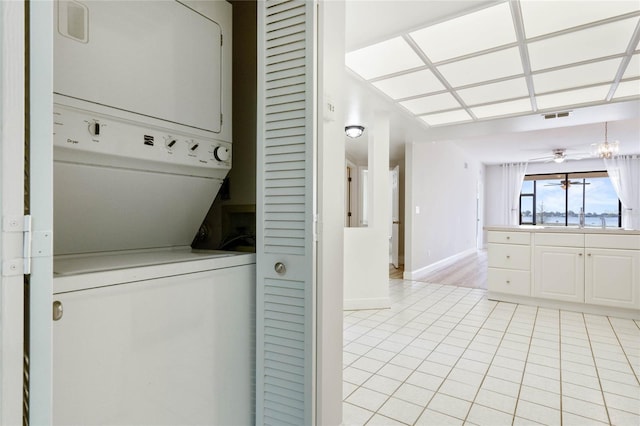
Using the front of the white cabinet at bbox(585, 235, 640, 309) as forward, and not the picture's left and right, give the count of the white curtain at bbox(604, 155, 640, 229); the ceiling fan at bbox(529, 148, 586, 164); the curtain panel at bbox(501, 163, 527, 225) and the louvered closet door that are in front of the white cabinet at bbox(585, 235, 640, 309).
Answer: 1

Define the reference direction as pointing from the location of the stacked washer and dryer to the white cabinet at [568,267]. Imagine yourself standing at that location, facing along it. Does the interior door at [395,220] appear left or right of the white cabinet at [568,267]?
left

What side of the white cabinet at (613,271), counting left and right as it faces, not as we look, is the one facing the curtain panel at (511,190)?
back

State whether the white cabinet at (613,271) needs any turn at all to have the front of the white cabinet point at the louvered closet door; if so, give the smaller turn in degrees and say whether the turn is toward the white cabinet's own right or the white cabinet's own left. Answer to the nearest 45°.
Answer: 0° — it already faces it

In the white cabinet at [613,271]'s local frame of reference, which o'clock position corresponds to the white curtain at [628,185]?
The white curtain is roughly at 6 o'clock from the white cabinet.

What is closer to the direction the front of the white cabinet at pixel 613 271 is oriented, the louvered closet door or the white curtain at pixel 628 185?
the louvered closet door

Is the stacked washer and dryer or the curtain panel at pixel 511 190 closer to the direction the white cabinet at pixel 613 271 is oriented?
the stacked washer and dryer

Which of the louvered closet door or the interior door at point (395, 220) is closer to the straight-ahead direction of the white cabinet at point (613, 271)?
the louvered closet door

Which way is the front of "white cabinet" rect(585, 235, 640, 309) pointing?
toward the camera

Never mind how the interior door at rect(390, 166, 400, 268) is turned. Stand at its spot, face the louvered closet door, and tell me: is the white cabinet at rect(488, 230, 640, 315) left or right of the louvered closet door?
left

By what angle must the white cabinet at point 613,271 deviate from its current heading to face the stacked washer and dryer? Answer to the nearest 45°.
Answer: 0° — it already faces it

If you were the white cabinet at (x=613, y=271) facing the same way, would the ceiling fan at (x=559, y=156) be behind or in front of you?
behind
